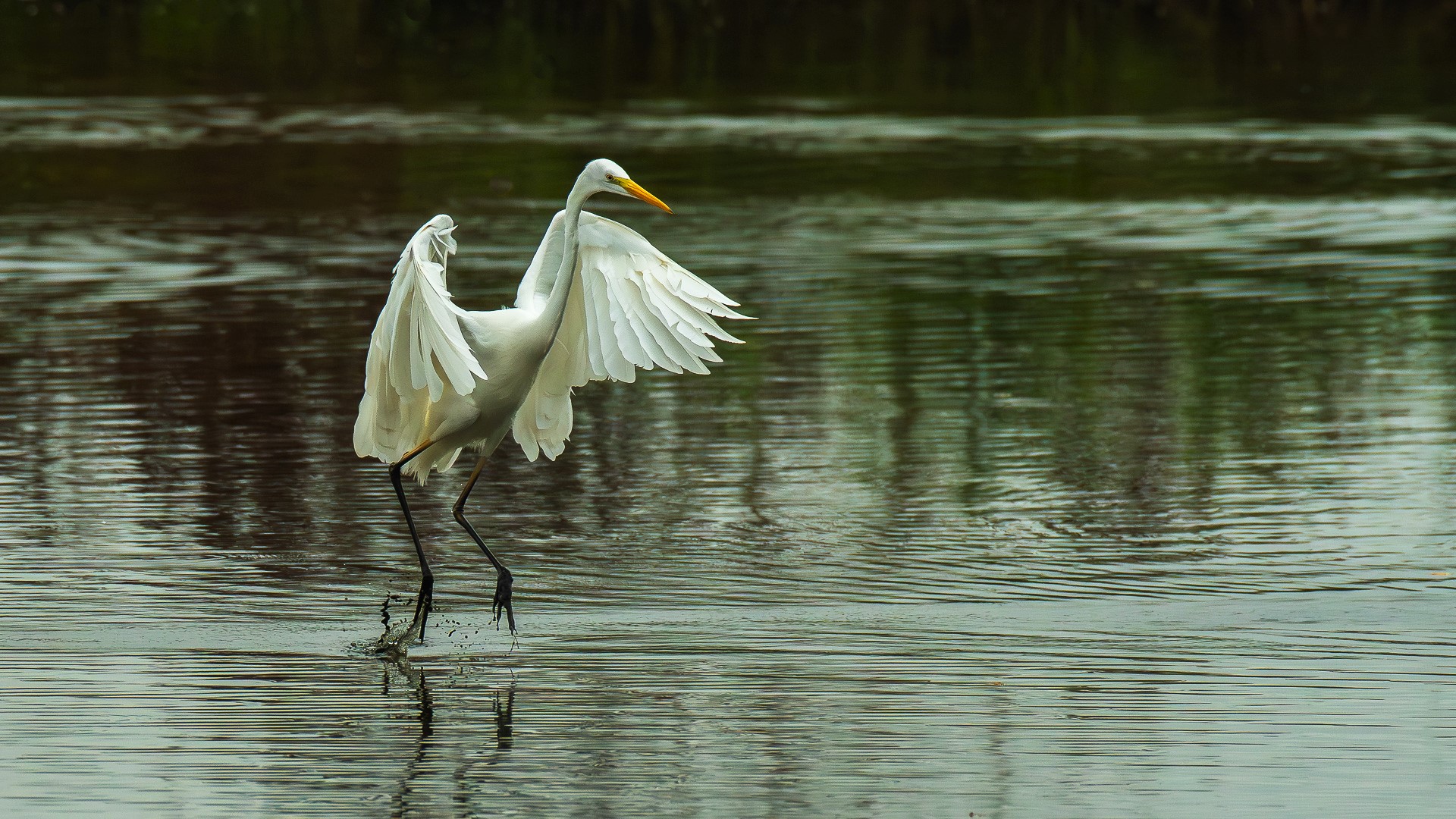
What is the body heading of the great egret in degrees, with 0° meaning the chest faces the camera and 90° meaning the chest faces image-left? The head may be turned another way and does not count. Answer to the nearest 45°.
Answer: approximately 315°
